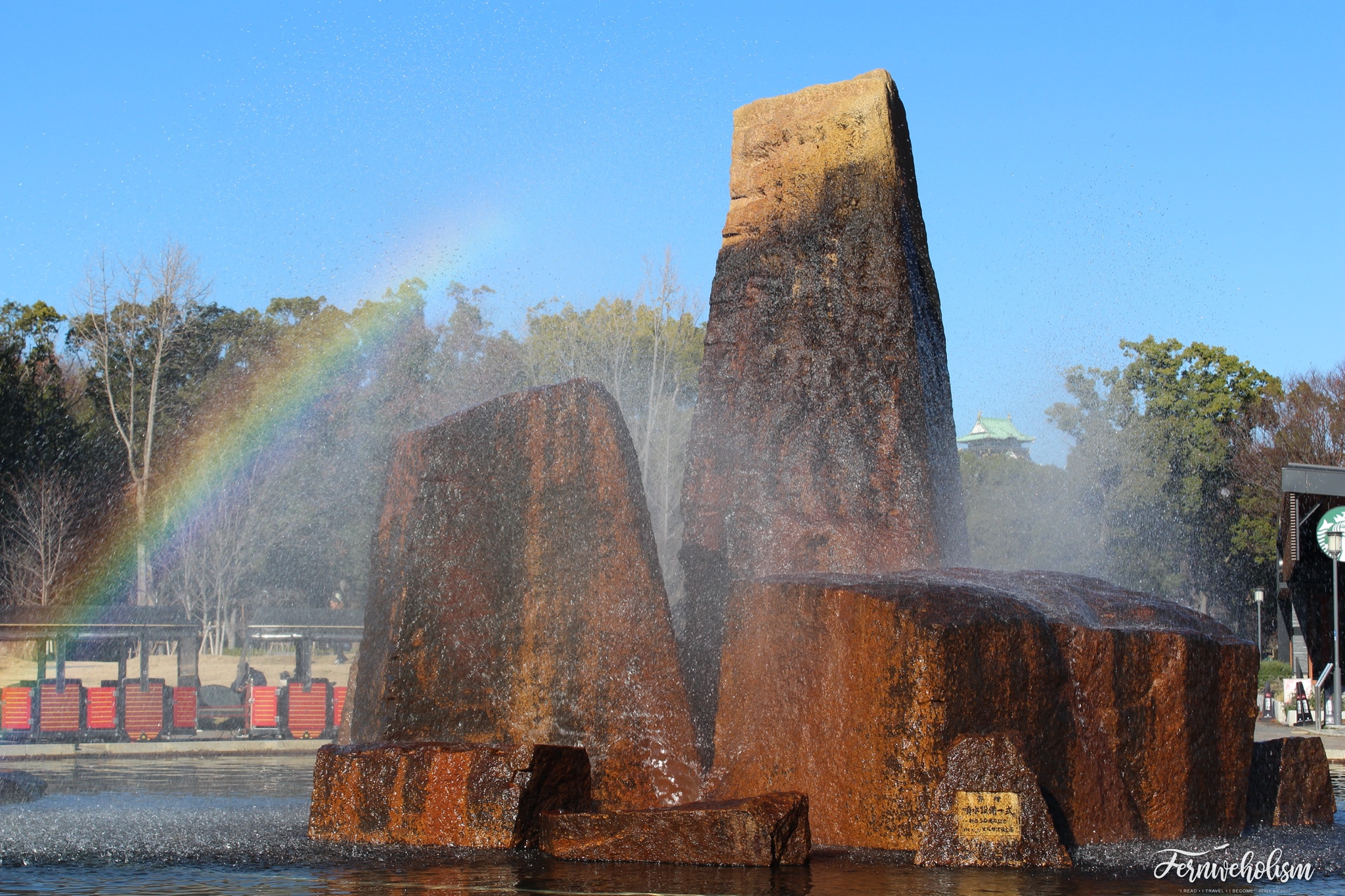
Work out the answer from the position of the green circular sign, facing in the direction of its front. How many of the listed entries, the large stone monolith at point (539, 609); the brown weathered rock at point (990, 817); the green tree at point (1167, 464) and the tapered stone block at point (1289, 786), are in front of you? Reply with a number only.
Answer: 3

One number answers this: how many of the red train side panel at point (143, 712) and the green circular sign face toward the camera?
2

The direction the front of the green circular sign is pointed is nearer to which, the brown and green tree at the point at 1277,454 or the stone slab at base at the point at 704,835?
the stone slab at base

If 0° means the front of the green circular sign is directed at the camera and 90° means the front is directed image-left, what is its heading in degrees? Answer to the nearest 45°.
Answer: approximately 0°

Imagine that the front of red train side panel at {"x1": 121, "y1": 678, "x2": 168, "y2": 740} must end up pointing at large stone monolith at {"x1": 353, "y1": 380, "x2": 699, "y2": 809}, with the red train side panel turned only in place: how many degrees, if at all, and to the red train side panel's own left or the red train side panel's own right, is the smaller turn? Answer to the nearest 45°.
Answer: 0° — it already faces it

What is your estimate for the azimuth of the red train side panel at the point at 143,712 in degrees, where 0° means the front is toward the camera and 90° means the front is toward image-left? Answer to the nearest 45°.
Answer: approximately 0°

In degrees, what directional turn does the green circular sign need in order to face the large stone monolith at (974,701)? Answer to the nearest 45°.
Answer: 0° — it already faces it
